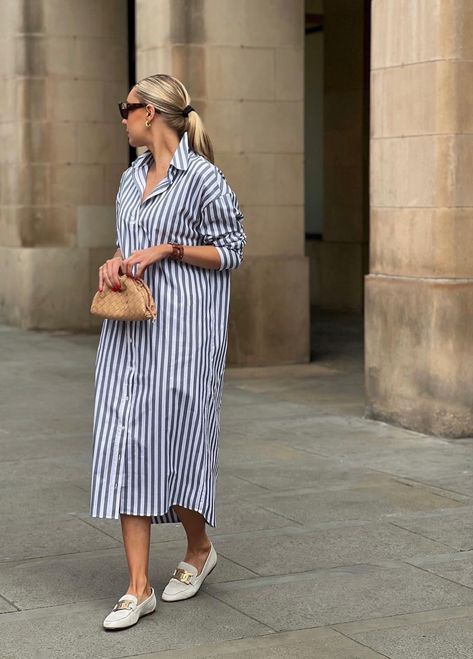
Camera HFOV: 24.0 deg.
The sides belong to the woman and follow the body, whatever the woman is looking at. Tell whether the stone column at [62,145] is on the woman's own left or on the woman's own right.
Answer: on the woman's own right

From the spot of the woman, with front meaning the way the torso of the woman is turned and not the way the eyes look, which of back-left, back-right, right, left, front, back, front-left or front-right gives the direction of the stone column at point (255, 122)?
back-right

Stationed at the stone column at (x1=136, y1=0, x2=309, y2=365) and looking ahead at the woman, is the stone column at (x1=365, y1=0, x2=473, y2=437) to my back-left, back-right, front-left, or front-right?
front-left

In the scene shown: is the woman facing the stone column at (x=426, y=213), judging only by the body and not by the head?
no

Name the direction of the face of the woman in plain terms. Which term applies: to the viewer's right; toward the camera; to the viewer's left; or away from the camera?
to the viewer's left

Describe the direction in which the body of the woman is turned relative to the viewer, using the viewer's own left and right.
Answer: facing the viewer and to the left of the viewer

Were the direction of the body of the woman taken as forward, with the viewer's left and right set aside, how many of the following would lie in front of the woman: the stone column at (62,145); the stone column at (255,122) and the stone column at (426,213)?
0
